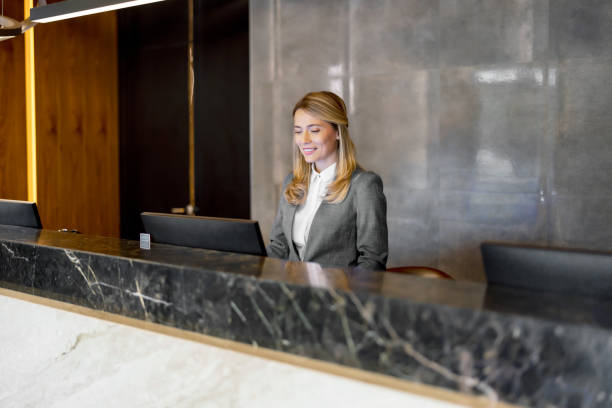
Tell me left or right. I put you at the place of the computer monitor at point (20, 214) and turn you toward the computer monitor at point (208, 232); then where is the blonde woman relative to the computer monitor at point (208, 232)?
left

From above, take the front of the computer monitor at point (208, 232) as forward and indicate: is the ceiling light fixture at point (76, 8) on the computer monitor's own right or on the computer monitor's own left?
on the computer monitor's own left

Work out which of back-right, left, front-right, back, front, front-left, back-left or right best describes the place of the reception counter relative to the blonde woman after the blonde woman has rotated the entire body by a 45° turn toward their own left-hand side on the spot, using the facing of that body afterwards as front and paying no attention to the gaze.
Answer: front

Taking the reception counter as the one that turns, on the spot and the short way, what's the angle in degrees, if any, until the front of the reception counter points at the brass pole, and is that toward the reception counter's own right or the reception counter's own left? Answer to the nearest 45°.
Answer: approximately 135° to the reception counter's own right

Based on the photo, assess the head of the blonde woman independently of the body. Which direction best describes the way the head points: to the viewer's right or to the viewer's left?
to the viewer's left

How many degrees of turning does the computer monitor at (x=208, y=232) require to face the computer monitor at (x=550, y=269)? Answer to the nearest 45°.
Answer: approximately 90° to its right

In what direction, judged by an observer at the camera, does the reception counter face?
facing the viewer and to the left of the viewer

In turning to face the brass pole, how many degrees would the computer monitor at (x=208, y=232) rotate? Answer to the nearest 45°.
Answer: approximately 45° to its left

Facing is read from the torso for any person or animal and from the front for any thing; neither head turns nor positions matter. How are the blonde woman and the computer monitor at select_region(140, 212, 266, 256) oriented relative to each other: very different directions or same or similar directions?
very different directions

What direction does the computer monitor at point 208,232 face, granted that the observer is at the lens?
facing away from the viewer and to the right of the viewer

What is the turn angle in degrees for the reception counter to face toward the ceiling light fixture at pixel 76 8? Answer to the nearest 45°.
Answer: approximately 90° to its right
